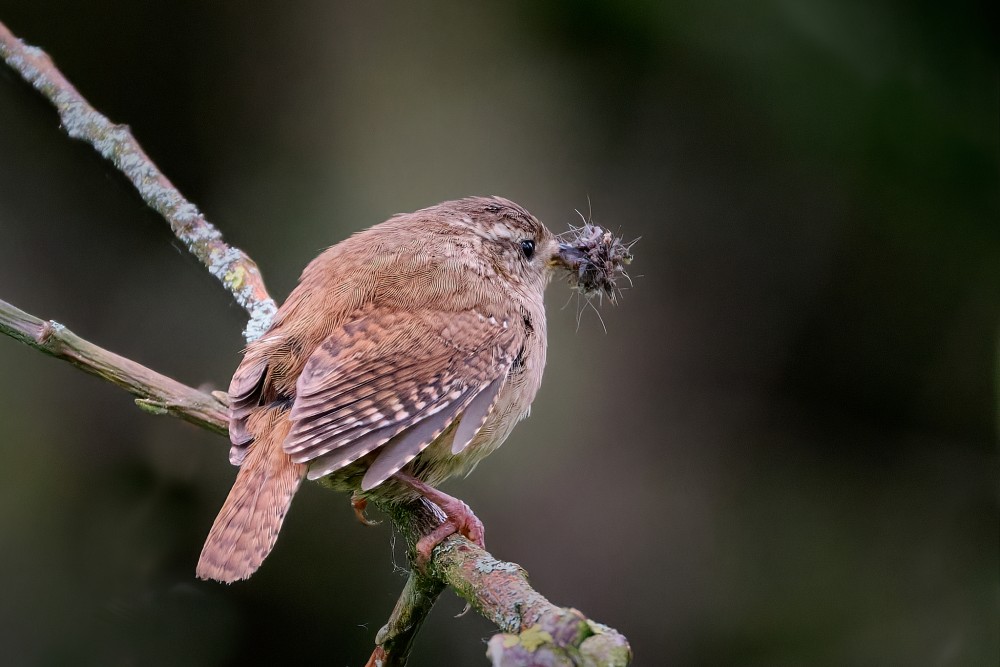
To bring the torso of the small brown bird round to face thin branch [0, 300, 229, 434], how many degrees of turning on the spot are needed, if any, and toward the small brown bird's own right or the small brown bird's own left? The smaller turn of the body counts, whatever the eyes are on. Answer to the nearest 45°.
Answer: approximately 135° to the small brown bird's own left

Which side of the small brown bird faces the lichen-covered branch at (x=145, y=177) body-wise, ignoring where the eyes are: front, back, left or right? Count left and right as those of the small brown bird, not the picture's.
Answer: left

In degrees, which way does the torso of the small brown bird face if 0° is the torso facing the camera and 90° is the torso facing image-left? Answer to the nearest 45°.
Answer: approximately 225°
